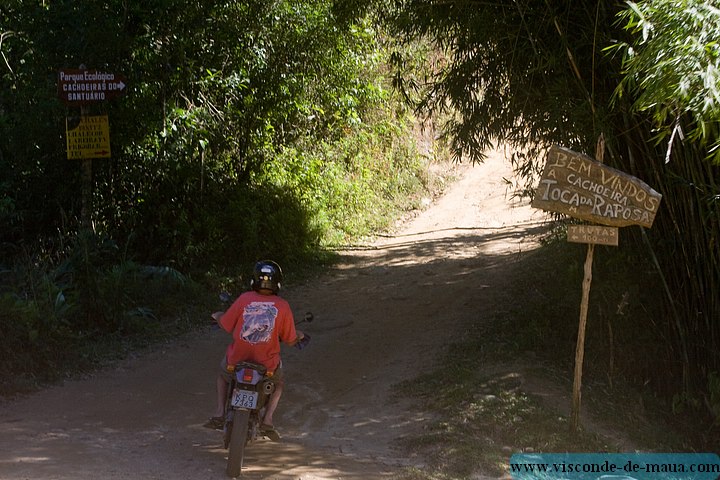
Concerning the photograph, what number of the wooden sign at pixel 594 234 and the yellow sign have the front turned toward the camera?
2

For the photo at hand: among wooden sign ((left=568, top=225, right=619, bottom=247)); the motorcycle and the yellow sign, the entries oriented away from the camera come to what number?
1

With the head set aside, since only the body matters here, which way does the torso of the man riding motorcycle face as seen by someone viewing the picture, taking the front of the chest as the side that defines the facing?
away from the camera

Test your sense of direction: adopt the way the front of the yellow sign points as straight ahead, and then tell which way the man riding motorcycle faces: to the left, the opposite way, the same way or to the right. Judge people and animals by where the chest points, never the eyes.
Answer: the opposite way

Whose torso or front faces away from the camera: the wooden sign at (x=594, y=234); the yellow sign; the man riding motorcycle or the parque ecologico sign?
the man riding motorcycle

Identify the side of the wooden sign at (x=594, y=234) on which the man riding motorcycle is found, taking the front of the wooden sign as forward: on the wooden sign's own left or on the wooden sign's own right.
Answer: on the wooden sign's own right

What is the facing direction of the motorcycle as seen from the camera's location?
facing away from the viewer

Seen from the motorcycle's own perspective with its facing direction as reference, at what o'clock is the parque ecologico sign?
The parque ecologico sign is roughly at 11 o'clock from the motorcycle.

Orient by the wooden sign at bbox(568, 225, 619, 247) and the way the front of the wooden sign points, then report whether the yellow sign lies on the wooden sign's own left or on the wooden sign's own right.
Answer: on the wooden sign's own right

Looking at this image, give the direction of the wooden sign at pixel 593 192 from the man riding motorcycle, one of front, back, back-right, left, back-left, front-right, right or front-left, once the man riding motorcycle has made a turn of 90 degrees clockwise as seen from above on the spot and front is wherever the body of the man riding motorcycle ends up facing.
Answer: front

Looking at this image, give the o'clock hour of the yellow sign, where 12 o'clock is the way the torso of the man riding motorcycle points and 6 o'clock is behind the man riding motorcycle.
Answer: The yellow sign is roughly at 11 o'clock from the man riding motorcycle.

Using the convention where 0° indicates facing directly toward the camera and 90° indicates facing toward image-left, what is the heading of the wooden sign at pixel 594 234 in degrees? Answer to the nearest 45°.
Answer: approximately 0°

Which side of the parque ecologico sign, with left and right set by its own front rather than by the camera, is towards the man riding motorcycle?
front

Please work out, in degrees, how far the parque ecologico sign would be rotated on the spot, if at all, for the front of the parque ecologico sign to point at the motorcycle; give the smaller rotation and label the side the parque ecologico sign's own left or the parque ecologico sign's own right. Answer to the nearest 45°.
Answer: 0° — it already faces it
